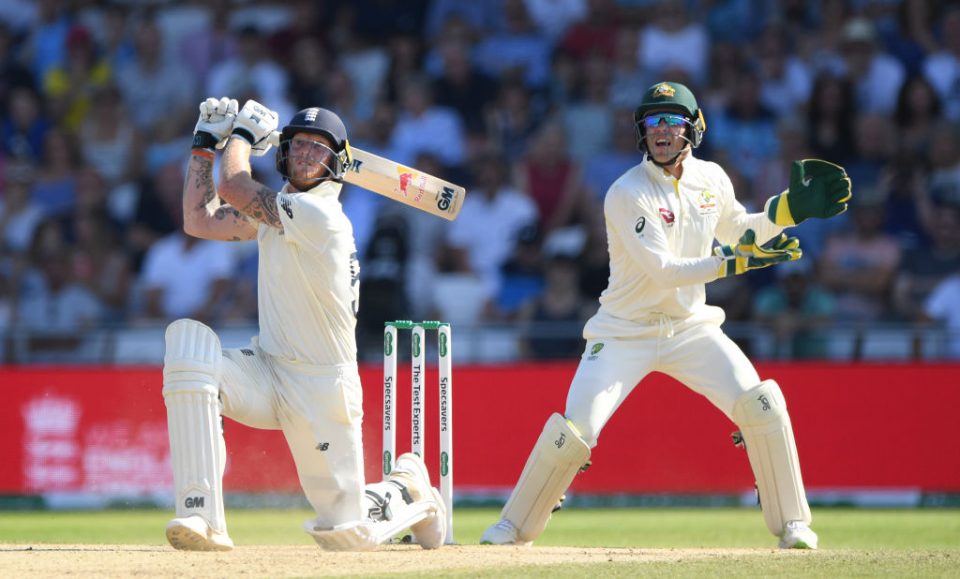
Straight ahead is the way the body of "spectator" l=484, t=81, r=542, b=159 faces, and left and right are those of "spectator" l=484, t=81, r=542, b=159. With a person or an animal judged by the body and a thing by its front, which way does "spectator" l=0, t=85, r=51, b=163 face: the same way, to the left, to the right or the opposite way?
the same way

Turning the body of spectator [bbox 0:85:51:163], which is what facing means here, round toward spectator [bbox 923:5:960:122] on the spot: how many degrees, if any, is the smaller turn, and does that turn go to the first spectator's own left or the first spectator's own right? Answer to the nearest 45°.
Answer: approximately 45° to the first spectator's own left

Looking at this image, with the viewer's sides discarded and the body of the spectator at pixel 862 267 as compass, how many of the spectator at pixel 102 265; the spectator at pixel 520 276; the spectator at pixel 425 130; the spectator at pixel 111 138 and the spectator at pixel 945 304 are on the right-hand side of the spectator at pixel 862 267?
4

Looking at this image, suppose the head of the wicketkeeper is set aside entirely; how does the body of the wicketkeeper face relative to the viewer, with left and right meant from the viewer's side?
facing the viewer

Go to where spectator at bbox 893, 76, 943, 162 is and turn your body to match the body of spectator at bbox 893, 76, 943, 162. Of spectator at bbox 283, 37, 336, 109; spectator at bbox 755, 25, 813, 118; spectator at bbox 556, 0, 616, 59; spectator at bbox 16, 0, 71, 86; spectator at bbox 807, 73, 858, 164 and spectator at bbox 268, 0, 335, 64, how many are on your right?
6

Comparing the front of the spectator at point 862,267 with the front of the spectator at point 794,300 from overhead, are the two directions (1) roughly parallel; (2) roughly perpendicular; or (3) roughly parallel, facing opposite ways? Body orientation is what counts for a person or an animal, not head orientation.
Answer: roughly parallel

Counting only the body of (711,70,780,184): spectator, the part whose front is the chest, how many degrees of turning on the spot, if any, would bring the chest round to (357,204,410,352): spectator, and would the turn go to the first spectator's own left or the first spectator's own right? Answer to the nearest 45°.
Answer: approximately 45° to the first spectator's own right

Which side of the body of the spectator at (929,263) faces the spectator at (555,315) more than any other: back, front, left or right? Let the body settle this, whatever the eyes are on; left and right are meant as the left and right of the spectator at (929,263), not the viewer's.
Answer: right

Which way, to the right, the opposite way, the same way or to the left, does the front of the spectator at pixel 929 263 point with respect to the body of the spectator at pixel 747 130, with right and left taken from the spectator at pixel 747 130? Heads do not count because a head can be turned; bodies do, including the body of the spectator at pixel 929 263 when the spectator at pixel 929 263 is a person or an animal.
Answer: the same way

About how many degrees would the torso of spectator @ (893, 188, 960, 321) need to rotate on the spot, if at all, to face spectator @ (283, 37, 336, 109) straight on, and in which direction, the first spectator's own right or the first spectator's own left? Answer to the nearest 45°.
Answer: approximately 90° to the first spectator's own right

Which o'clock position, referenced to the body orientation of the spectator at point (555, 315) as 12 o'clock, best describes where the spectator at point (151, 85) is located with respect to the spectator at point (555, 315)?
the spectator at point (151, 85) is roughly at 4 o'clock from the spectator at point (555, 315).

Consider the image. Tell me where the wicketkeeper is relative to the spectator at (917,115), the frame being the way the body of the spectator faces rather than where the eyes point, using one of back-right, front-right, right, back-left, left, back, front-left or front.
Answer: front

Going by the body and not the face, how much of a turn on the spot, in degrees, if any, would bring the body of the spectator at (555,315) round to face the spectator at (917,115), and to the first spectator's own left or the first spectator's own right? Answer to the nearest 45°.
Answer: approximately 90° to the first spectator's own left

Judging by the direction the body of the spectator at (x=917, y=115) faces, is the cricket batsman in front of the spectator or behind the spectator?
in front

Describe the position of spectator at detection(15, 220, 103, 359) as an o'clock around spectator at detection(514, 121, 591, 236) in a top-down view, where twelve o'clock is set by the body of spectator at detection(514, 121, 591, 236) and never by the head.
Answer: spectator at detection(15, 220, 103, 359) is roughly at 3 o'clock from spectator at detection(514, 121, 591, 236).

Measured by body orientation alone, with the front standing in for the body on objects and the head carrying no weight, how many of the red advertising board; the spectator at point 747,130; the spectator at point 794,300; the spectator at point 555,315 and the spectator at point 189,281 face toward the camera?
5

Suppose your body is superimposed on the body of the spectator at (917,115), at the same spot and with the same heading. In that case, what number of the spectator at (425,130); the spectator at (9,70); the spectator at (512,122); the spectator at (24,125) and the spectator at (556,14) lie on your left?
0

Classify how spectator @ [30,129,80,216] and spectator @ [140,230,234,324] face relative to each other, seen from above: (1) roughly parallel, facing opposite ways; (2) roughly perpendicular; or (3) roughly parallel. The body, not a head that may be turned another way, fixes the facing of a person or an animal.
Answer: roughly parallel

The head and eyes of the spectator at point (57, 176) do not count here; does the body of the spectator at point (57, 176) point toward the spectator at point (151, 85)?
no
